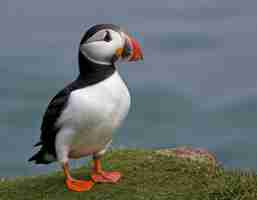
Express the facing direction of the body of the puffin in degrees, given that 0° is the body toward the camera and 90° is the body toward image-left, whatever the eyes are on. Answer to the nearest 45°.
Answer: approximately 315°

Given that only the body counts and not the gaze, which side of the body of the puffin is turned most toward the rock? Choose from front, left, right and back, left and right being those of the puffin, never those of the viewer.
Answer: left
